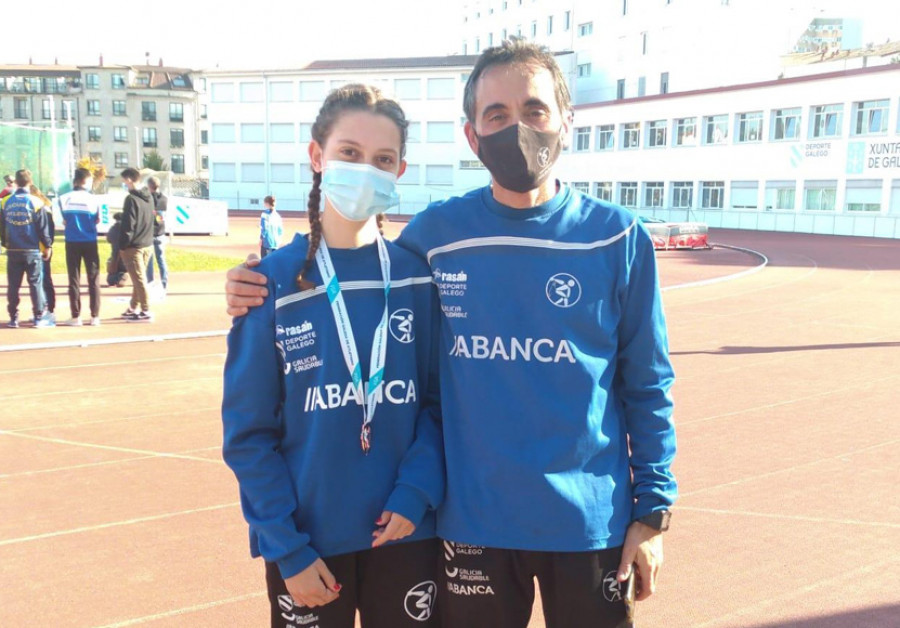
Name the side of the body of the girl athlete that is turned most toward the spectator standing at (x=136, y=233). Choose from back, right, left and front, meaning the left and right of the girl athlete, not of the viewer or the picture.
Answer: back

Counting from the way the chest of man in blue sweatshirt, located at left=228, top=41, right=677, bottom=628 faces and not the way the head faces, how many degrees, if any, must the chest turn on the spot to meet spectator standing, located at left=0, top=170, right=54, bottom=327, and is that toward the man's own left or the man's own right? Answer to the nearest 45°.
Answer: approximately 135° to the man's own right

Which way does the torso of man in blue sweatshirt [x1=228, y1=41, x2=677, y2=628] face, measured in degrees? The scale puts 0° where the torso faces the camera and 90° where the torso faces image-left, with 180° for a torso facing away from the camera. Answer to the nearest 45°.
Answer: approximately 0°

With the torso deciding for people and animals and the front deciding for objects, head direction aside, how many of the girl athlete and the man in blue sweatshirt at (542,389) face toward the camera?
2

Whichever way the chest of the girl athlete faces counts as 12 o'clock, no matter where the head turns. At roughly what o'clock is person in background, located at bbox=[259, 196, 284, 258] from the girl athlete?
The person in background is roughly at 6 o'clock from the girl athlete.

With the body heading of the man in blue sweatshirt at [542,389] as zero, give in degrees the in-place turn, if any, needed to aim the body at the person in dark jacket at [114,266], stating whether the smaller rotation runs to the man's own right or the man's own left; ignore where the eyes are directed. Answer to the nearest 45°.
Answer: approximately 135° to the man's own right

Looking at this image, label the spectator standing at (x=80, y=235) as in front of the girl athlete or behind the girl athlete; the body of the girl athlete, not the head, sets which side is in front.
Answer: behind

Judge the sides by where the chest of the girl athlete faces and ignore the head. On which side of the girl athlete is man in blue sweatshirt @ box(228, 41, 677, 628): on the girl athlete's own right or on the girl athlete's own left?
on the girl athlete's own left
